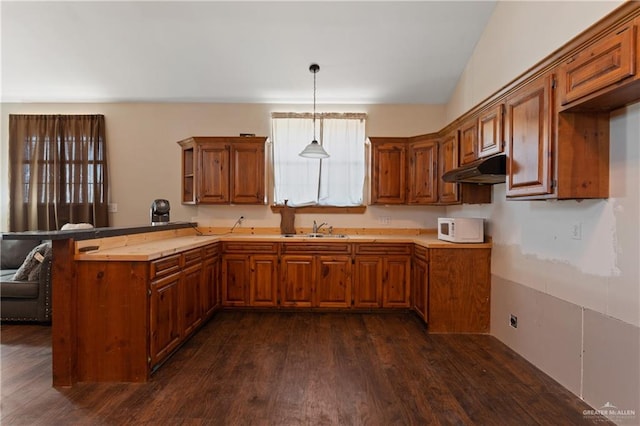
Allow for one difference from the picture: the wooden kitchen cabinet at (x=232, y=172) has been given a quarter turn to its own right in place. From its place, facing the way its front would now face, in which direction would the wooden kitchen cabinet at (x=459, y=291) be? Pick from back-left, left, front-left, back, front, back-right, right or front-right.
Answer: back-left

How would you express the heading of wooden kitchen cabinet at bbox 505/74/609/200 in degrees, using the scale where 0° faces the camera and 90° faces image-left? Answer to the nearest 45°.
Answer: approximately 45°

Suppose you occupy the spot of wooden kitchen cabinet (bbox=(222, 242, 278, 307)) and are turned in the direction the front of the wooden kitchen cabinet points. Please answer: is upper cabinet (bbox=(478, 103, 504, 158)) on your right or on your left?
on your left

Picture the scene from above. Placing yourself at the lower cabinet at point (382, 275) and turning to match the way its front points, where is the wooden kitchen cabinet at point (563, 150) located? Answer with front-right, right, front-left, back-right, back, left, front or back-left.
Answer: front-left

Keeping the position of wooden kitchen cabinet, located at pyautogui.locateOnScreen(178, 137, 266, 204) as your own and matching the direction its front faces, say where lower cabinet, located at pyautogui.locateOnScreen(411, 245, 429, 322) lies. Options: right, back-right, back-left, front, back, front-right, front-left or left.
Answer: front-left

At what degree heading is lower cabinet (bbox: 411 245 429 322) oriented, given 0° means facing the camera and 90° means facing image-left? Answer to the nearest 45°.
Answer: approximately 90°

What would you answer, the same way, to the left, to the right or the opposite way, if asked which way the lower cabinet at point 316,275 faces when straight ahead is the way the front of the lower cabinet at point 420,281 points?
to the left

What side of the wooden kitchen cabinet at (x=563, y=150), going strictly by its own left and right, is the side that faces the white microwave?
right

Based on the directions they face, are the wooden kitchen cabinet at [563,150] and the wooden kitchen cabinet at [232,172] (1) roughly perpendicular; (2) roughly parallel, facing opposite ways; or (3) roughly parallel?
roughly perpendicular

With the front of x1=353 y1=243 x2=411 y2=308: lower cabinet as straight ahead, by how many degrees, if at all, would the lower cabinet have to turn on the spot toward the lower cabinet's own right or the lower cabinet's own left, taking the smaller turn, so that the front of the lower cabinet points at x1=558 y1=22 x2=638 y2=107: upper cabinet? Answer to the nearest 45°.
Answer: approximately 45° to the lower cabinet's own left

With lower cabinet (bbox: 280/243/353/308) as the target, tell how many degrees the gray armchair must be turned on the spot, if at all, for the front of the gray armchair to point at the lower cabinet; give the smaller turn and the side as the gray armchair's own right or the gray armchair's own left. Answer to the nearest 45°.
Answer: approximately 45° to the gray armchair's own left

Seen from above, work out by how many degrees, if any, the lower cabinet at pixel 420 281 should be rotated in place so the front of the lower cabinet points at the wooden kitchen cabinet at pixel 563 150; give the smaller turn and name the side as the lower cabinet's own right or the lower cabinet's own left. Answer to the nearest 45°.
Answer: approximately 135° to the lower cabinet's own left

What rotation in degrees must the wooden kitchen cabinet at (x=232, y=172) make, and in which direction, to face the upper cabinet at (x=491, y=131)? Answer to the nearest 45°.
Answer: approximately 45° to its left
